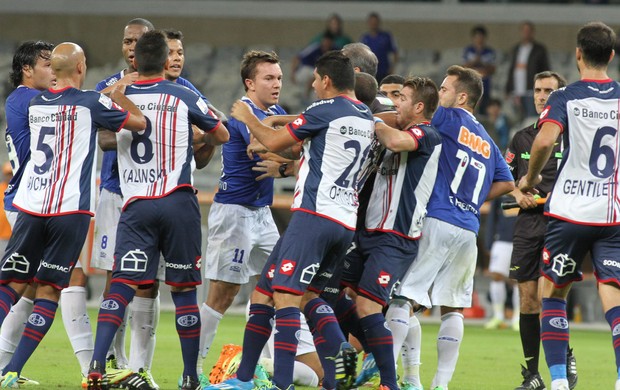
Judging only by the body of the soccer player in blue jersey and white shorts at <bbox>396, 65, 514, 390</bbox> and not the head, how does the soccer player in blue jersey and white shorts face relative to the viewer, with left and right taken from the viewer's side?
facing away from the viewer and to the left of the viewer

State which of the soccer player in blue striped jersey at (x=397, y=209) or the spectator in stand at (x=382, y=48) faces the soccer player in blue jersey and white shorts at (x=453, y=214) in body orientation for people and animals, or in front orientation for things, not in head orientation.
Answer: the spectator in stand

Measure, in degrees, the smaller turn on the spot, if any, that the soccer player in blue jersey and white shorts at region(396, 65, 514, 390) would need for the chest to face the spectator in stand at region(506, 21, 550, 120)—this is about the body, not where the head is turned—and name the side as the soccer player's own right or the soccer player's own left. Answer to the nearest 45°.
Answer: approximately 45° to the soccer player's own right

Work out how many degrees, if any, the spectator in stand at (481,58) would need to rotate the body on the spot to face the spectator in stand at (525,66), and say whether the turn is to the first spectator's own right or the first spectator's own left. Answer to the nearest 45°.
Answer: approximately 45° to the first spectator's own left

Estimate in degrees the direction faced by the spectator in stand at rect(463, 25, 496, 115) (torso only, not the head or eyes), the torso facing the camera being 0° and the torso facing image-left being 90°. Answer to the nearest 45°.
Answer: approximately 0°

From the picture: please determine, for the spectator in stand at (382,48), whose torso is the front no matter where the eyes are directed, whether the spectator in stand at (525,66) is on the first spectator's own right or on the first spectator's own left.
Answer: on the first spectator's own left

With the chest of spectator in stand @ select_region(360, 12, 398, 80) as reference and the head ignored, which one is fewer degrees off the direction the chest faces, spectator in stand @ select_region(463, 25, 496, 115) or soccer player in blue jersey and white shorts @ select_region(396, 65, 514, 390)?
the soccer player in blue jersey and white shorts
